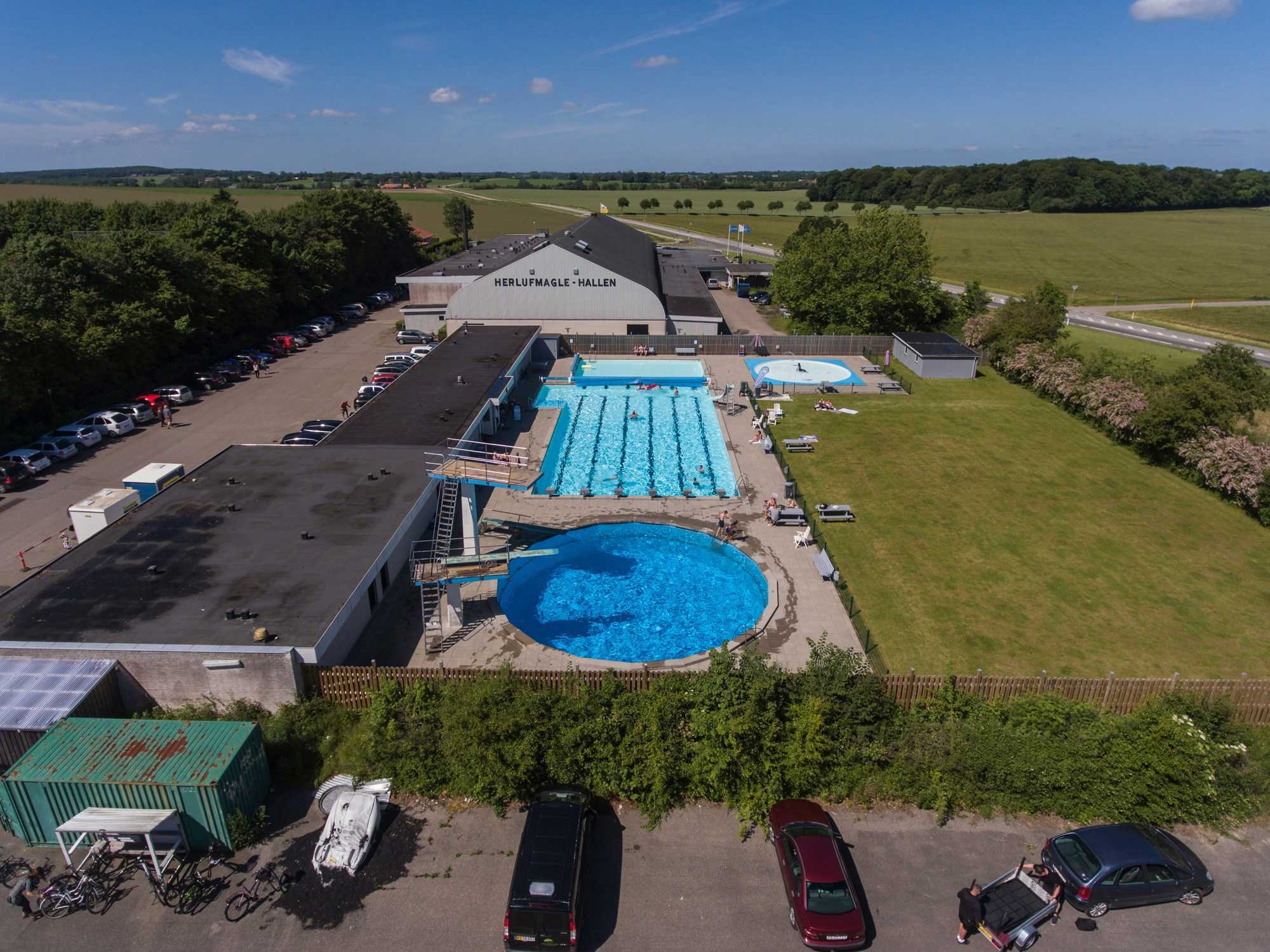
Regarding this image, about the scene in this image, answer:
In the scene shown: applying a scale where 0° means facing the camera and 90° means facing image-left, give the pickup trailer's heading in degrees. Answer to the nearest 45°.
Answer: approximately 225°

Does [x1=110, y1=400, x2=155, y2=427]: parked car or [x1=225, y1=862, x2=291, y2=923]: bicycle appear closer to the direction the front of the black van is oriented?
the parked car

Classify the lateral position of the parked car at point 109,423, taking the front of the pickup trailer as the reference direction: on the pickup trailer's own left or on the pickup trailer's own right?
on the pickup trailer's own left

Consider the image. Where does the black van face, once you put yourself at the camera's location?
facing away from the viewer

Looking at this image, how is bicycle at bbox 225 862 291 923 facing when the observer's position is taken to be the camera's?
facing away from the viewer and to the right of the viewer

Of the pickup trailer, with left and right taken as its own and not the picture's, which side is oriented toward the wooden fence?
left

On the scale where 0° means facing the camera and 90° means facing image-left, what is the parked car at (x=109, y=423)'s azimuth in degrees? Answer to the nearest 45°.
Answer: approximately 135°

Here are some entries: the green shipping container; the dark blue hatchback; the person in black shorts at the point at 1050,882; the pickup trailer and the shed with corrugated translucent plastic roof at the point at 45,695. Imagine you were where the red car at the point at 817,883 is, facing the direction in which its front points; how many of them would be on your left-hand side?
2
